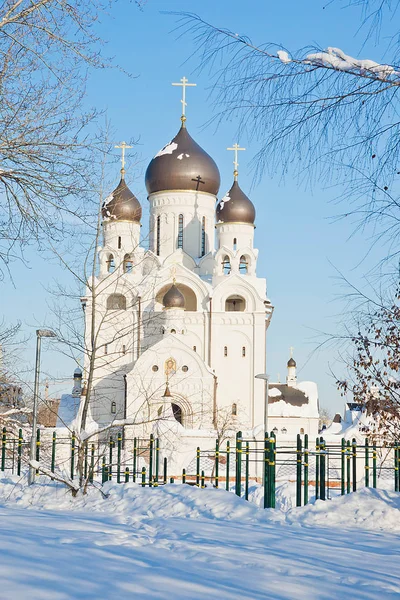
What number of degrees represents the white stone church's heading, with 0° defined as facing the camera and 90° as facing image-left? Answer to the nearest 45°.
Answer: approximately 0°

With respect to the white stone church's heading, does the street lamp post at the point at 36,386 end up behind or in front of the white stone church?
in front
